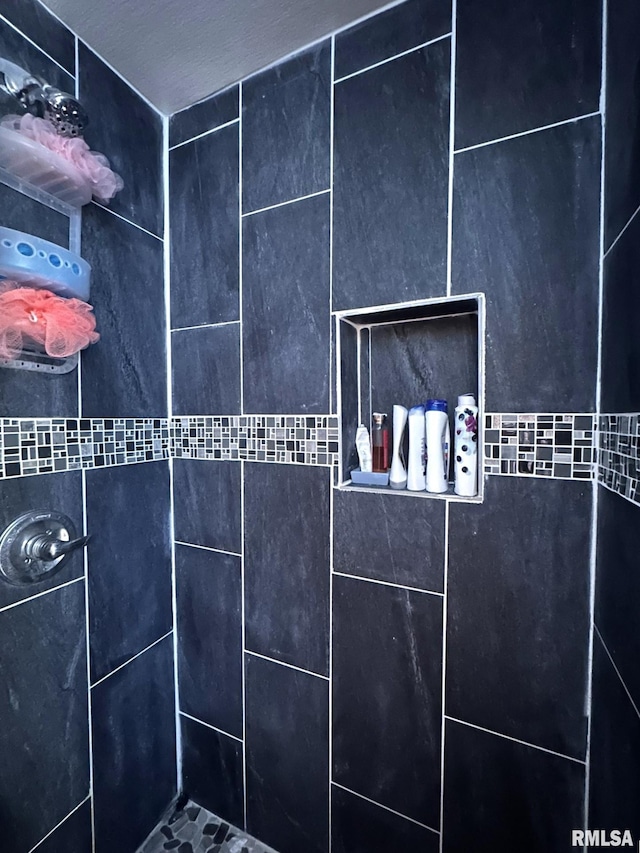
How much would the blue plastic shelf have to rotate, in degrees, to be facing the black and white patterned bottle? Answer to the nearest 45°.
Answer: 0° — it already faces it

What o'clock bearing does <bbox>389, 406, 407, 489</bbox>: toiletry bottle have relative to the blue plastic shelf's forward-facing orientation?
The toiletry bottle is roughly at 11 o'clock from the blue plastic shelf.

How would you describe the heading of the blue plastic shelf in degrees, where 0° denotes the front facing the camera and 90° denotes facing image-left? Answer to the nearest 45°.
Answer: approximately 315°

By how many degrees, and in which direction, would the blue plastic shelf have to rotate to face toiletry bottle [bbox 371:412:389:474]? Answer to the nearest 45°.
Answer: approximately 45° to its left
